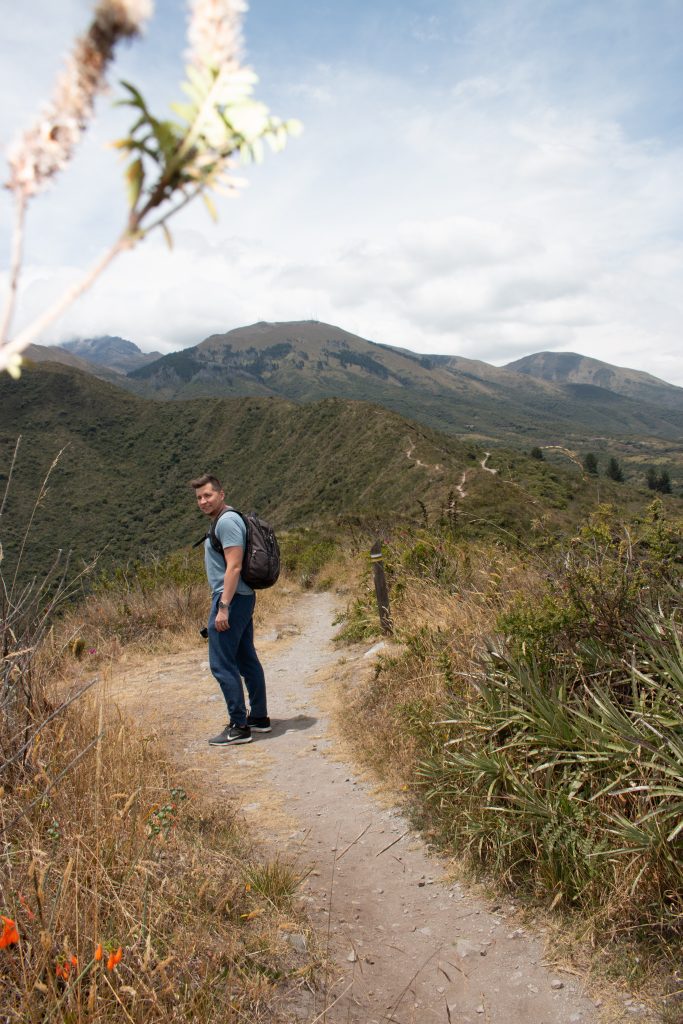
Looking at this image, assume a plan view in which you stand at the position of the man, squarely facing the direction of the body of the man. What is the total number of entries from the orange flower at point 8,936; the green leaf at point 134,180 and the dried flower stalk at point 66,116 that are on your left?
3

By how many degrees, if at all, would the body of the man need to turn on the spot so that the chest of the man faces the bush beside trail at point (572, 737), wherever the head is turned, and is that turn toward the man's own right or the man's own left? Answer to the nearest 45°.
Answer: approximately 135° to the man's own left

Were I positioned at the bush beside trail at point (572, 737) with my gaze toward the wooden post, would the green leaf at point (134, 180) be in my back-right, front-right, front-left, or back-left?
back-left

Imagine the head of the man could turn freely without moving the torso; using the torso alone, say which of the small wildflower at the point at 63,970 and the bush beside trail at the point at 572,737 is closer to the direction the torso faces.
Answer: the small wildflower

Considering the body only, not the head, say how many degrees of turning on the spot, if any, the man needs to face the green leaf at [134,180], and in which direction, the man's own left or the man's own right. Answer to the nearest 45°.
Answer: approximately 90° to the man's own left

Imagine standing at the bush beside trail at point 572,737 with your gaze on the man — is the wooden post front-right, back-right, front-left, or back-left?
front-right

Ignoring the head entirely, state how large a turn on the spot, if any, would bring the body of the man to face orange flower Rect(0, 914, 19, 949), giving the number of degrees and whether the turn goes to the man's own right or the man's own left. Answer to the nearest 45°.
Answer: approximately 90° to the man's own left

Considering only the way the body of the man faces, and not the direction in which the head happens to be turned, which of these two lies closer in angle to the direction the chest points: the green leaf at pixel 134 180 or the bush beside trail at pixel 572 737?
the green leaf

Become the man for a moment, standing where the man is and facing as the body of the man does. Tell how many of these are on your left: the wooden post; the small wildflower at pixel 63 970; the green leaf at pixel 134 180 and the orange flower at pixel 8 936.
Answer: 3

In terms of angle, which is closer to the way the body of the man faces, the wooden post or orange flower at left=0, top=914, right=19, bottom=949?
the orange flower

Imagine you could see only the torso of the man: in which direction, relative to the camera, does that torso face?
to the viewer's left

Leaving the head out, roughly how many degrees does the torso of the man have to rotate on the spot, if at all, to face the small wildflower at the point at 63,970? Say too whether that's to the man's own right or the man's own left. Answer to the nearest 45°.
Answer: approximately 90° to the man's own left
